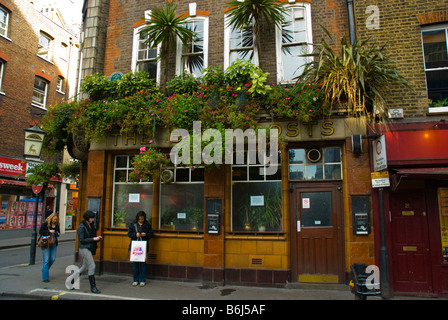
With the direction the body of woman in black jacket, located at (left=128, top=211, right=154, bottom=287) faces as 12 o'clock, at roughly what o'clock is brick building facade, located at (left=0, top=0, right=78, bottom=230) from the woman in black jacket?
The brick building facade is roughly at 5 o'clock from the woman in black jacket.

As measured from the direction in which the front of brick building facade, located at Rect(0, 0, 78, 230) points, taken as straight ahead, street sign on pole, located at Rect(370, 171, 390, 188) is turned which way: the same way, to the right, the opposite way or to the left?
to the right

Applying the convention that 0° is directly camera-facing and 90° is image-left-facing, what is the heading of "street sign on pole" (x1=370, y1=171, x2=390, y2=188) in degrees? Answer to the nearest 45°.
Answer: approximately 0°

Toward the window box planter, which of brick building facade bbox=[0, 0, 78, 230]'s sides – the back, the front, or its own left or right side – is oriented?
front

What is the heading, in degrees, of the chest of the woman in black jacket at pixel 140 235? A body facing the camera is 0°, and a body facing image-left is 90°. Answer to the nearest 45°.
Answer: approximately 0°

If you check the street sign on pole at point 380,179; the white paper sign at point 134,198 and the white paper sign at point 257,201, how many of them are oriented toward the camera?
3
